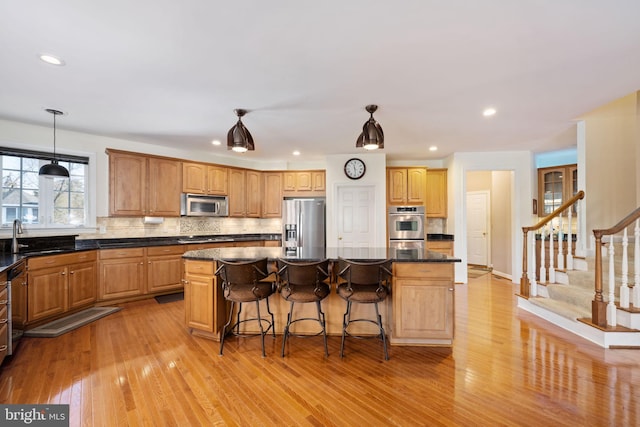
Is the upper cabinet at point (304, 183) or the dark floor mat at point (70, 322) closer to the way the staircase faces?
the dark floor mat

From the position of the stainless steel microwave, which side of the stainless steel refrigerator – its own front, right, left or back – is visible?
right

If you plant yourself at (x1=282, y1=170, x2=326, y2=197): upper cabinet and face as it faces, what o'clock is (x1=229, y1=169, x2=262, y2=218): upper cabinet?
(x1=229, y1=169, x2=262, y2=218): upper cabinet is roughly at 3 o'clock from (x1=282, y1=170, x2=326, y2=197): upper cabinet.

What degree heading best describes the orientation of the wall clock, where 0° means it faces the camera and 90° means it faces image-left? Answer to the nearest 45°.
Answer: approximately 0°

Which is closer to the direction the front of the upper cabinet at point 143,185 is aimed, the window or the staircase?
the staircase

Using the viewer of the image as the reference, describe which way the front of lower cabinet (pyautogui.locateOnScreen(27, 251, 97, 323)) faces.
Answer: facing the viewer and to the right of the viewer

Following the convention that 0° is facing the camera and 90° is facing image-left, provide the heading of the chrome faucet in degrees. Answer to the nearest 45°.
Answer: approximately 315°

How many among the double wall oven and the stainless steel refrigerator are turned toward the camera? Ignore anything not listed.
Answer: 2

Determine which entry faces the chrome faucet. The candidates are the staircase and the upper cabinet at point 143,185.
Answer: the staircase

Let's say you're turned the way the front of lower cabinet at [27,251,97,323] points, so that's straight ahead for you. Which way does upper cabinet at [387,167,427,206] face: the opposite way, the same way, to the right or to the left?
to the right

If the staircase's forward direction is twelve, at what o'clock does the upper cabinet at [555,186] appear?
The upper cabinet is roughly at 4 o'clock from the staircase.

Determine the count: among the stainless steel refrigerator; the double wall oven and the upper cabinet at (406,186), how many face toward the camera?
3

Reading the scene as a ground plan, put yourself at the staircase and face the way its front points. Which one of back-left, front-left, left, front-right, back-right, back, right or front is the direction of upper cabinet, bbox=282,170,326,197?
front-right

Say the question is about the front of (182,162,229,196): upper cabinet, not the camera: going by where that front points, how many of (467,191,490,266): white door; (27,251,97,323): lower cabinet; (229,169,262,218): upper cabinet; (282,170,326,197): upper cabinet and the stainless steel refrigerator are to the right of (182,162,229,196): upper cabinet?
1

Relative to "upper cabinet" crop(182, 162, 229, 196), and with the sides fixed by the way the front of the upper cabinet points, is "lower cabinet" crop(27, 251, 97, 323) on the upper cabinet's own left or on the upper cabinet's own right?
on the upper cabinet's own right

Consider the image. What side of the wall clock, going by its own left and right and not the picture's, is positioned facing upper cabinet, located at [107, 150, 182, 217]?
right

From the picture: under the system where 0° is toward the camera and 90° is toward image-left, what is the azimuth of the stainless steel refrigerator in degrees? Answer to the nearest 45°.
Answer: approximately 0°
